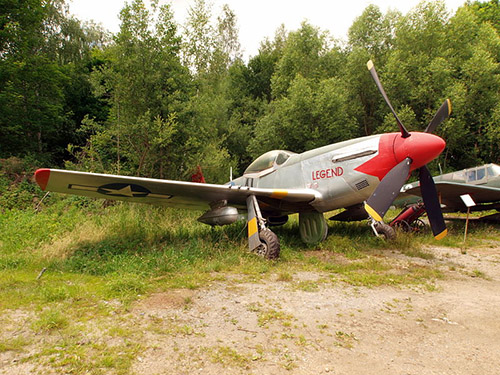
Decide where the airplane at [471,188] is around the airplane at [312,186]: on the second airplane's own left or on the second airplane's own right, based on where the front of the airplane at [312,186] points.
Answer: on the second airplane's own left

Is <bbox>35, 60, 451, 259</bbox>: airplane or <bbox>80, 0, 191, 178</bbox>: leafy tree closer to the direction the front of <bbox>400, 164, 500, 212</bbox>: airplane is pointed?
the airplane

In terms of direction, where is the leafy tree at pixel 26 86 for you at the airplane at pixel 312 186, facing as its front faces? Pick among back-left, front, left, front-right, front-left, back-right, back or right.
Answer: back

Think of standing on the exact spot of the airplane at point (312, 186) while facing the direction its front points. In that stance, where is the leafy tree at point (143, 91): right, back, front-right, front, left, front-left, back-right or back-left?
back

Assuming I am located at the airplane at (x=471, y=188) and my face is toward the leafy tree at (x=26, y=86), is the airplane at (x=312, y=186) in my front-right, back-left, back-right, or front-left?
front-left

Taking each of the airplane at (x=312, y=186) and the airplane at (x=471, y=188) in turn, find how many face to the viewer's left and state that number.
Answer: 0

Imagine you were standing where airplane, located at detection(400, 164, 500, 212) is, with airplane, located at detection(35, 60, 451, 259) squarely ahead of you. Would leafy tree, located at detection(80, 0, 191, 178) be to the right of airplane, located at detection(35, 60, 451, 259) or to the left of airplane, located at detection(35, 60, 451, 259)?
right

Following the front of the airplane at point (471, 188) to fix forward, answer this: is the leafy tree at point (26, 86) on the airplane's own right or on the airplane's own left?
on the airplane's own right

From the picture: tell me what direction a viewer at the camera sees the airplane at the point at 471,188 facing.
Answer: facing the viewer and to the right of the viewer
